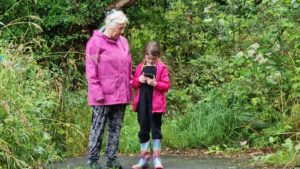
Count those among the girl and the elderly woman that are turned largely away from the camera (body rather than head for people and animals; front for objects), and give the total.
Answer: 0

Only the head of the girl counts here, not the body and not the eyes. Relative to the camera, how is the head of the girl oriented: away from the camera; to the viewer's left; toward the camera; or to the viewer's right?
toward the camera

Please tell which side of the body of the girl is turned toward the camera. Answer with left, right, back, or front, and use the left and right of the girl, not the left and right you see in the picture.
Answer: front

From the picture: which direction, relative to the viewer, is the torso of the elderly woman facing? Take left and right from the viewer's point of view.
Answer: facing the viewer and to the right of the viewer

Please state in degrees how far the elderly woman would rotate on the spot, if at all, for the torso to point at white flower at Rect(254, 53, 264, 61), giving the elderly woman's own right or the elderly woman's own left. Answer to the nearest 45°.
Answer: approximately 90° to the elderly woman's own left

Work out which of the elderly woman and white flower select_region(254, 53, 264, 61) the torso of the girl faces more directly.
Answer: the elderly woman
